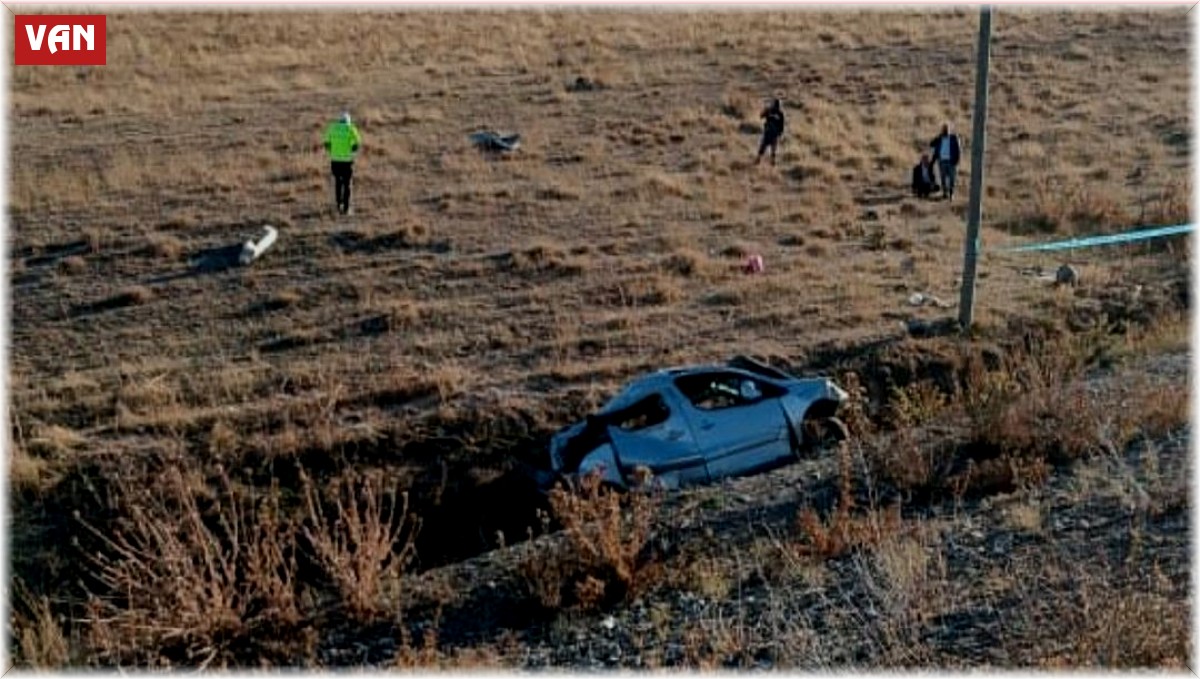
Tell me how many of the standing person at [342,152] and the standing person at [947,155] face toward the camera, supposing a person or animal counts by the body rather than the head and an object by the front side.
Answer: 1

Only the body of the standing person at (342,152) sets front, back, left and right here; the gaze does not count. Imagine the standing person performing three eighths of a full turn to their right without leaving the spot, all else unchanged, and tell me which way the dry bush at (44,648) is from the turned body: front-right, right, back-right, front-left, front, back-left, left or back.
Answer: front-right

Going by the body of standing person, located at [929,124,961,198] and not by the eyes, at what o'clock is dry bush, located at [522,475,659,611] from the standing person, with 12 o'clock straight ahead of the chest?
The dry bush is roughly at 12 o'clock from the standing person.

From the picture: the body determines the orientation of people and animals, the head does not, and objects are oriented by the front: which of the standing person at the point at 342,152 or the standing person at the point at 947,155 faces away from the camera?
the standing person at the point at 342,152

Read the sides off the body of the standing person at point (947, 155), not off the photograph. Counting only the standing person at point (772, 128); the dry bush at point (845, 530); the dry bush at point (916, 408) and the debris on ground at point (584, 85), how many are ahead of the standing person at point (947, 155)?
2

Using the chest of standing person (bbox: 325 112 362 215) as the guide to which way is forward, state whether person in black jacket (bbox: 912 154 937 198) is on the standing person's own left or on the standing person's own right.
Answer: on the standing person's own right

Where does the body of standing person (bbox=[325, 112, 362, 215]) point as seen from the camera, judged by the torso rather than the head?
away from the camera

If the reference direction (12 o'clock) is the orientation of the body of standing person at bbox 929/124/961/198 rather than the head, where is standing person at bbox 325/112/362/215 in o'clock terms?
standing person at bbox 325/112/362/215 is roughly at 2 o'clock from standing person at bbox 929/124/961/198.

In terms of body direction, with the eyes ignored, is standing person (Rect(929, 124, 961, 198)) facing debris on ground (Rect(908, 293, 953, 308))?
yes

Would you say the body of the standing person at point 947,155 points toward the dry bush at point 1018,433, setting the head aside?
yes

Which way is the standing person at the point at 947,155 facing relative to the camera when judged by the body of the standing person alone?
toward the camera

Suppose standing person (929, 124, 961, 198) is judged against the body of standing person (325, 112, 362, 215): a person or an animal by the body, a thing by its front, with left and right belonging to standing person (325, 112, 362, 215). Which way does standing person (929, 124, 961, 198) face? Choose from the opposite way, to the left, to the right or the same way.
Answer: the opposite way

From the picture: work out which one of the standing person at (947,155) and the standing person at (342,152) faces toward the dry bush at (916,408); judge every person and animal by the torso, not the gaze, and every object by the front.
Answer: the standing person at (947,155)

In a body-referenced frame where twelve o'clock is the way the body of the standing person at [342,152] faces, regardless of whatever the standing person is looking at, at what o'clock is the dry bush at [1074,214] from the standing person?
The dry bush is roughly at 3 o'clock from the standing person.

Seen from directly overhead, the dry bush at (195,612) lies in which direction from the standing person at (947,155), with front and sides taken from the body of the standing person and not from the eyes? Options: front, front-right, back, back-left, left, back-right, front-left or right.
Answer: front

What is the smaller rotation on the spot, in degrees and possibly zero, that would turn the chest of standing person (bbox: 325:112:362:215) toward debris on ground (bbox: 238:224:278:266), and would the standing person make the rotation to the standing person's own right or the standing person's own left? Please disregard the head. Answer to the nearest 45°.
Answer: approximately 135° to the standing person's own left
